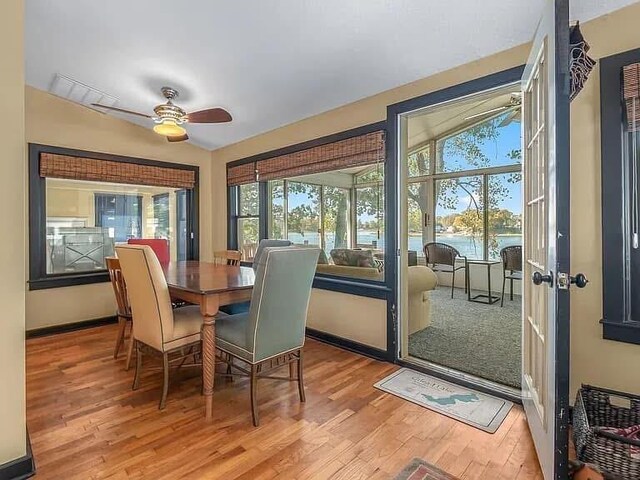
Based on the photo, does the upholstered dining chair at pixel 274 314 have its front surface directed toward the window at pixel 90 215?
yes

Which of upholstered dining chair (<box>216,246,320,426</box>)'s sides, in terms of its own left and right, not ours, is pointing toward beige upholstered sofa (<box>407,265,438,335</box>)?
right

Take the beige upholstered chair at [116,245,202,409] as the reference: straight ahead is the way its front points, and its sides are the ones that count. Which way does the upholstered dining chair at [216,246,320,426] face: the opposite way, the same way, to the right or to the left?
to the left

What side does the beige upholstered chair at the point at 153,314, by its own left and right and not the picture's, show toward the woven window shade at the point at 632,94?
right

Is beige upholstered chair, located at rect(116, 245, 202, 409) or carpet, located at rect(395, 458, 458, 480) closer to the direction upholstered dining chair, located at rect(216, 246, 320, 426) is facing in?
the beige upholstered chair

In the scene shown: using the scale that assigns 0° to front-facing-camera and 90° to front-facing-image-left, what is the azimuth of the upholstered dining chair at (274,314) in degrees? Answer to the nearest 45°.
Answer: approximately 135°

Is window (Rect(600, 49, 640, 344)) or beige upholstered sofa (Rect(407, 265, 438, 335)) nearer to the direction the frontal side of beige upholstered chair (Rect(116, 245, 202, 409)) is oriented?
the beige upholstered sofa

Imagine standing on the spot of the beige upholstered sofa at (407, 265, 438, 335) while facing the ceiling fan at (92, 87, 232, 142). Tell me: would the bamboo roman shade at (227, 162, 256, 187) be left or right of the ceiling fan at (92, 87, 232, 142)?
right

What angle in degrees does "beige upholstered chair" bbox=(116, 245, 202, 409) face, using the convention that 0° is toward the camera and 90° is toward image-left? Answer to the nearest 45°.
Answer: approximately 225°
